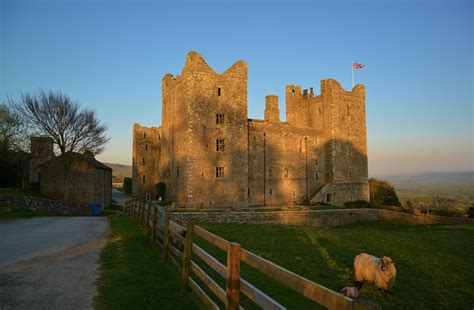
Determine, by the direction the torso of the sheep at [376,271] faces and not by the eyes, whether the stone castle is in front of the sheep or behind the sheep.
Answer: behind

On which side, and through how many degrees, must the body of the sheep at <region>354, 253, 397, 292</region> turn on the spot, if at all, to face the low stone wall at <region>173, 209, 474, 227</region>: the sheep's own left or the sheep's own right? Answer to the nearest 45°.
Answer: approximately 135° to the sheep's own left

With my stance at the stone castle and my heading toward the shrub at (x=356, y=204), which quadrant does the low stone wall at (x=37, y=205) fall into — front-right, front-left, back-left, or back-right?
back-right

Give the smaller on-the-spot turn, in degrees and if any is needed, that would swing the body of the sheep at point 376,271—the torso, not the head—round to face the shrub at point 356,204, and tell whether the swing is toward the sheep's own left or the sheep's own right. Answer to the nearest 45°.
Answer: approximately 135° to the sheep's own left

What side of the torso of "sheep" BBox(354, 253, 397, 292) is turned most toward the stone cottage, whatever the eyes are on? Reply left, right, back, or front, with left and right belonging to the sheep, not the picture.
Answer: back

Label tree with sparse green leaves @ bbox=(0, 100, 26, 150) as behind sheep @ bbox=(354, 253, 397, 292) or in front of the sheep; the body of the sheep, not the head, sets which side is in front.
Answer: behind
